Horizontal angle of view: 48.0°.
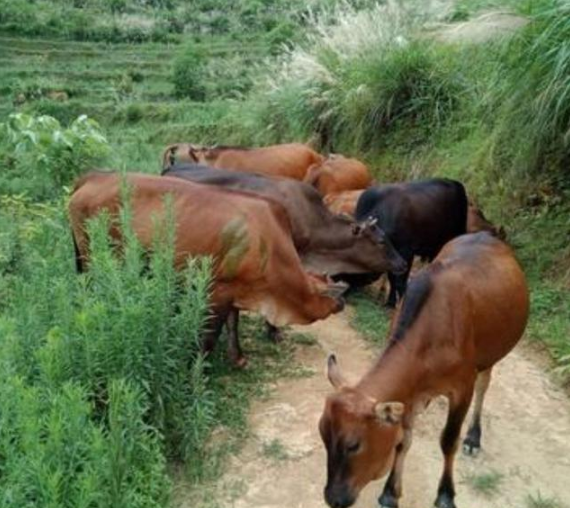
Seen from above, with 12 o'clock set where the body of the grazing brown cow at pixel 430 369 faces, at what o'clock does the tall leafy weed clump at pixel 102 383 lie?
The tall leafy weed clump is roughly at 1 o'clock from the grazing brown cow.

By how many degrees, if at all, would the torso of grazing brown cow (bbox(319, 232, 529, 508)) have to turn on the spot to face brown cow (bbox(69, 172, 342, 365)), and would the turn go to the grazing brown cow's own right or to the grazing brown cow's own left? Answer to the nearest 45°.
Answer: approximately 90° to the grazing brown cow's own right

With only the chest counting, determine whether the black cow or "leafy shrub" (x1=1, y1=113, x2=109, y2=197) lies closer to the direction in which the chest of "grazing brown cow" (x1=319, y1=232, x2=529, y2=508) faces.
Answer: the leafy shrub

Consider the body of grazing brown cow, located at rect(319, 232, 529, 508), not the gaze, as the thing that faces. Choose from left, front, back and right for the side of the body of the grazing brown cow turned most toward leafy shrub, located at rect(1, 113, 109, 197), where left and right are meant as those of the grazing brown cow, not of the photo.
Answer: right

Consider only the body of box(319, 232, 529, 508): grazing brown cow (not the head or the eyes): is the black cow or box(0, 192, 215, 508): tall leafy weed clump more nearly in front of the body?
the tall leafy weed clump

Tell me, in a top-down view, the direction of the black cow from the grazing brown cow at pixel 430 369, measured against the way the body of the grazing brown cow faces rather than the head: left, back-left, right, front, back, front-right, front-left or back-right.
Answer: back-right

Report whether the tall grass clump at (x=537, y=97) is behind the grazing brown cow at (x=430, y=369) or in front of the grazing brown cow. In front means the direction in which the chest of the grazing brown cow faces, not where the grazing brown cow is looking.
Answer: behind

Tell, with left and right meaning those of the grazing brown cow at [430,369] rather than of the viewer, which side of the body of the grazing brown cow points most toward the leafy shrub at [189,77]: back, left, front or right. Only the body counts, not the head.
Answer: right

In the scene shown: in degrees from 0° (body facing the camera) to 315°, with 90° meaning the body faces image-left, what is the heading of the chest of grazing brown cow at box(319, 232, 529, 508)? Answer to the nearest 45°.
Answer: approximately 45°

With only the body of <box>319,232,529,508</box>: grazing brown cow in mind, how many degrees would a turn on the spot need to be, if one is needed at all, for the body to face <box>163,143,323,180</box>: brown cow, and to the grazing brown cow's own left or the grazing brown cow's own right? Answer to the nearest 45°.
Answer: approximately 90° to the grazing brown cow's own right
